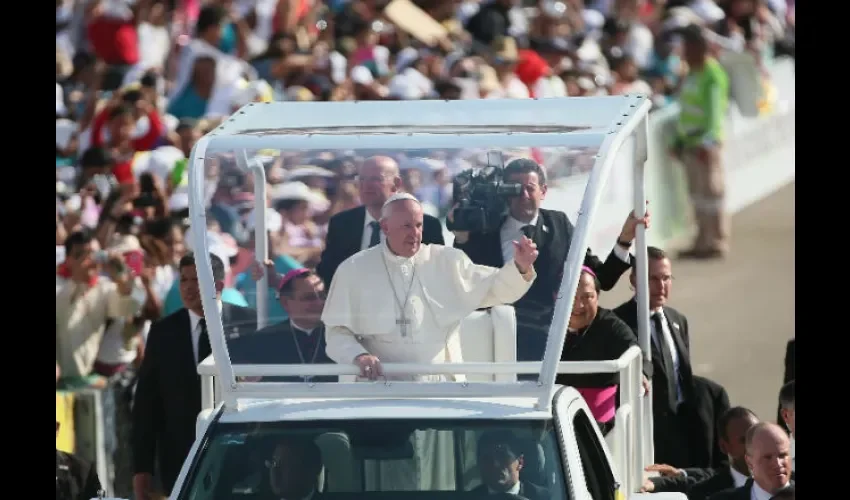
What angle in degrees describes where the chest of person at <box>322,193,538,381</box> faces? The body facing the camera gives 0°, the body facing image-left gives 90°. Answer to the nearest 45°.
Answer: approximately 315°

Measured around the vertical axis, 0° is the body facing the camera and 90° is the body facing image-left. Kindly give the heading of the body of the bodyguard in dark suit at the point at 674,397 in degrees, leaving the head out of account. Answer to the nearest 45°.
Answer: approximately 0°

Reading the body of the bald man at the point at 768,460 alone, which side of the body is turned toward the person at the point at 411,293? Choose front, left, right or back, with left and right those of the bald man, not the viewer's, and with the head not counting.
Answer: right

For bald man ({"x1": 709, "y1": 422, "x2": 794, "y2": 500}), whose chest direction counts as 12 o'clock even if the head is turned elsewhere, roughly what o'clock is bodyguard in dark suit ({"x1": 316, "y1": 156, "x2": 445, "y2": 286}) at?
The bodyguard in dark suit is roughly at 4 o'clock from the bald man.

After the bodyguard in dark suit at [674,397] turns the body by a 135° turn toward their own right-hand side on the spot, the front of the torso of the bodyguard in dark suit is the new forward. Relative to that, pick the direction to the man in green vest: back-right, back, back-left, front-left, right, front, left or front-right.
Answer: front-right

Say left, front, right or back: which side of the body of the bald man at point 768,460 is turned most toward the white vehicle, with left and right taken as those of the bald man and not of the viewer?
right

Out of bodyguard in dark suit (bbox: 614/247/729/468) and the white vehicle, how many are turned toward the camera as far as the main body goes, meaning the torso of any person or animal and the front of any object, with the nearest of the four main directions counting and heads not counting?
2
